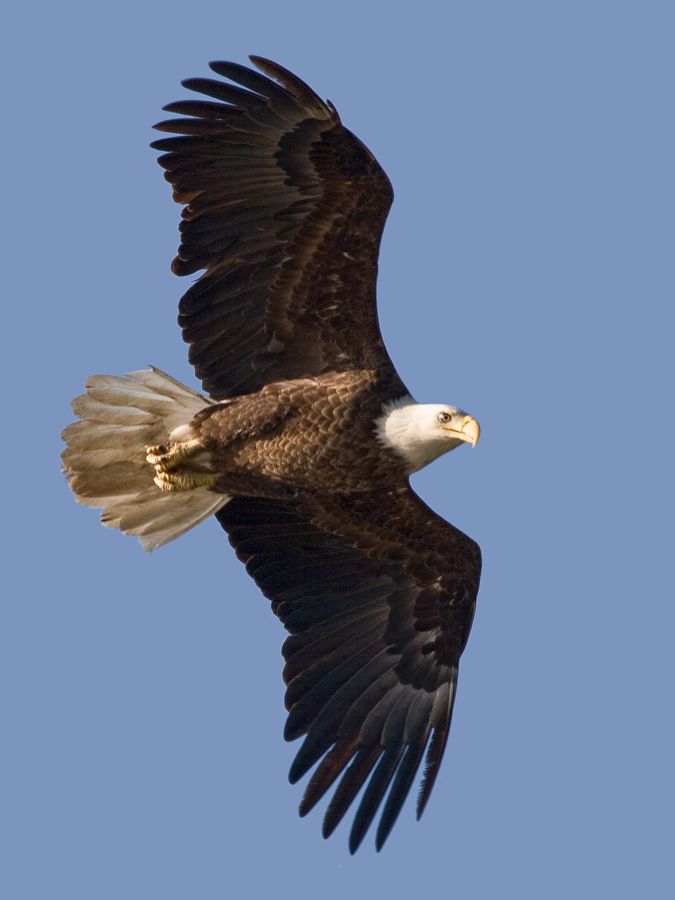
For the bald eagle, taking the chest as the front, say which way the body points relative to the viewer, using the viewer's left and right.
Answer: facing to the right of the viewer
